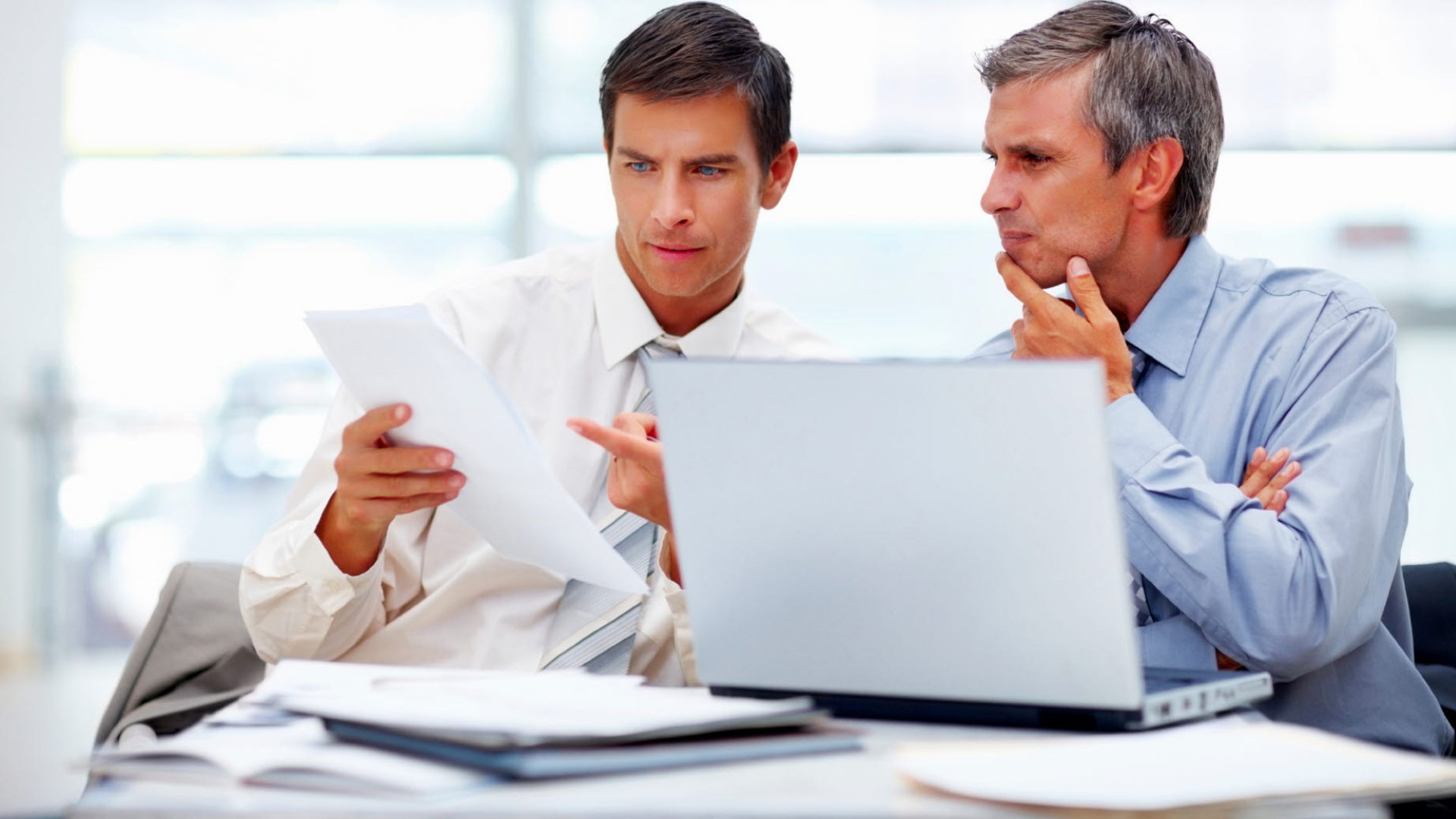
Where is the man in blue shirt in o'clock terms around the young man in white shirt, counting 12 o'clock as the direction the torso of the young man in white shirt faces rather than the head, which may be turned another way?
The man in blue shirt is roughly at 10 o'clock from the young man in white shirt.

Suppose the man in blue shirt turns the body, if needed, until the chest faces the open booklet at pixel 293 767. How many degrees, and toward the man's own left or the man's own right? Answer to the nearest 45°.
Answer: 0° — they already face it

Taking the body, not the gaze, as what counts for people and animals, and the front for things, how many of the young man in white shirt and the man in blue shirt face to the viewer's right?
0

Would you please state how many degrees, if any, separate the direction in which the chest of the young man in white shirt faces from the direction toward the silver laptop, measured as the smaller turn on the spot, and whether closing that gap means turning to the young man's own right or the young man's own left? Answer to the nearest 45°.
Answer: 0° — they already face it

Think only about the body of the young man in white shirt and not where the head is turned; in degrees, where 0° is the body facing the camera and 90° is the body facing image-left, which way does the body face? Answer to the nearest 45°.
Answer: approximately 0°

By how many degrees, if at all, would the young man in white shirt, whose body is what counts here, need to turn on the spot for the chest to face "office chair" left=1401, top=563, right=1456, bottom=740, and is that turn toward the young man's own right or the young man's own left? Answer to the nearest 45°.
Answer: approximately 90° to the young man's own left

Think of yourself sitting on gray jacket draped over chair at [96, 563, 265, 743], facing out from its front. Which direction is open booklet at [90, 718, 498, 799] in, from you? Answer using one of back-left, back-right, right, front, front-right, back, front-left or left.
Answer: front-right

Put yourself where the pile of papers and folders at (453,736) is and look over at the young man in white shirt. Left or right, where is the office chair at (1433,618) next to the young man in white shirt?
right

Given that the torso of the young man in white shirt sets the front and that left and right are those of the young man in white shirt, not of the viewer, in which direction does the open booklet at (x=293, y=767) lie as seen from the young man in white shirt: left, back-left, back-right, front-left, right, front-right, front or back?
front

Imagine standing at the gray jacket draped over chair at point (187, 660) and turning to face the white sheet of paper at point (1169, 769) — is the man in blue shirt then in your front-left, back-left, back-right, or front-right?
front-left

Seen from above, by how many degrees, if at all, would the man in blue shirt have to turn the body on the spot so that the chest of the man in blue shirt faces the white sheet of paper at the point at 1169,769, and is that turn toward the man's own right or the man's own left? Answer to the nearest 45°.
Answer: approximately 45° to the man's own left

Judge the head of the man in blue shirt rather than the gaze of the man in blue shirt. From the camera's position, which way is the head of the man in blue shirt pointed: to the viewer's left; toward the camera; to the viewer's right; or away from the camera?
to the viewer's left

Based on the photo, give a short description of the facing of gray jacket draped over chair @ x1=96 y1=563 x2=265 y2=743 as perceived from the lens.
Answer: facing the viewer and to the right of the viewer

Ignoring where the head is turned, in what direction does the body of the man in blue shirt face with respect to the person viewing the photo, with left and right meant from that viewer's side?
facing the viewer and to the left of the viewer

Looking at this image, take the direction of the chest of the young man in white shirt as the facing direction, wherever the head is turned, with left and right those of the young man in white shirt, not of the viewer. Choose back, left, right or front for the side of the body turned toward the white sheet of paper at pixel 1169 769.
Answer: front
